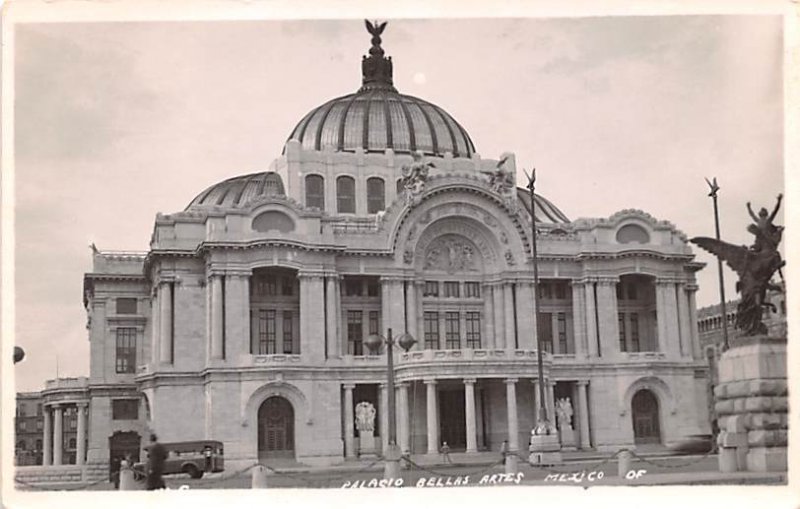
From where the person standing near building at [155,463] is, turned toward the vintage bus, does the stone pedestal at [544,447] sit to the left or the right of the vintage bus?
right

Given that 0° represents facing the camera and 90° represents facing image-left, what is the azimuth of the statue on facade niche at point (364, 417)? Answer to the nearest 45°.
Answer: approximately 0°

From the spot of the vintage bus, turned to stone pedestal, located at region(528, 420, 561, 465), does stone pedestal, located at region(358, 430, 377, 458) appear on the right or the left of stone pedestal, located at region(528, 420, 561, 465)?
left

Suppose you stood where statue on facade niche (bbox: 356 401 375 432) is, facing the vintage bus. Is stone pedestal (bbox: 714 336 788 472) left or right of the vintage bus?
left

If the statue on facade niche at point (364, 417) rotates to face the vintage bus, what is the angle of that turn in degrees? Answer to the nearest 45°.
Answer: approximately 45° to its right

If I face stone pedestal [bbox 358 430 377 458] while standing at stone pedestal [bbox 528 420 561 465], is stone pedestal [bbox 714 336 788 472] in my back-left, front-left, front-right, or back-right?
back-left
